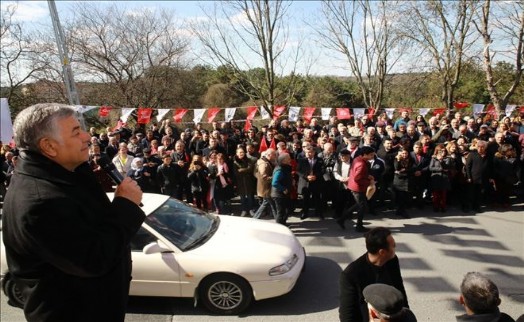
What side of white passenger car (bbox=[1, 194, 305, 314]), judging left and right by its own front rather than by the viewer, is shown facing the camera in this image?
right

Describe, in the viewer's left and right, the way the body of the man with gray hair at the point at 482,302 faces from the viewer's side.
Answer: facing away from the viewer

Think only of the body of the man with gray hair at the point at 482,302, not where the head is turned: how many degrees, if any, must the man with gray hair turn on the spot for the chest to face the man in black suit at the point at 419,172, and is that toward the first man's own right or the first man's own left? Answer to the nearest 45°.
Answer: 0° — they already face them

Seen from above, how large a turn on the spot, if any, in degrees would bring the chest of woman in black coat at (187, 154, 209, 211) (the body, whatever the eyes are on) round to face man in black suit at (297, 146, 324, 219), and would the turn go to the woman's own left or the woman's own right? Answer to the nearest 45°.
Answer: approximately 90° to the woman's own left

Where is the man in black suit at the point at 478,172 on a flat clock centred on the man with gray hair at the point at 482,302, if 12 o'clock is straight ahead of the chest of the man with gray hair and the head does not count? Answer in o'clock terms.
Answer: The man in black suit is roughly at 12 o'clock from the man with gray hair.

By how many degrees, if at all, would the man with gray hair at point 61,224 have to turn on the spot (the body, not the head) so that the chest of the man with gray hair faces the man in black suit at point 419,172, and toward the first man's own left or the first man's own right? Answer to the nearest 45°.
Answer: approximately 45° to the first man's own left

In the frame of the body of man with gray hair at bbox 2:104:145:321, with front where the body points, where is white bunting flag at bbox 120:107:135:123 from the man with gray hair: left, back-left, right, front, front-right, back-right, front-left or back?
left

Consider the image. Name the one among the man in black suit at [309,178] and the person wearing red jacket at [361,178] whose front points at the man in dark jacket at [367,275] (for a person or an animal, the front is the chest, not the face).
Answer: the man in black suit

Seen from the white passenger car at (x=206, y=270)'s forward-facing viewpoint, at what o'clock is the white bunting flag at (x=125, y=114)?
The white bunting flag is roughly at 9 o'clock from the white passenger car.

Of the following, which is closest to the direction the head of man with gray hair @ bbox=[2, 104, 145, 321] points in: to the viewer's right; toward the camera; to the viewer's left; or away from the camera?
to the viewer's right

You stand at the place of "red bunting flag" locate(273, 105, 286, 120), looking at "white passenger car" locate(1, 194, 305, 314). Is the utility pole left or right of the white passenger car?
right

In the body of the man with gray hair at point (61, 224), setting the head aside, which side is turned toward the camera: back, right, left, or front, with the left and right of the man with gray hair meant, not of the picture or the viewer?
right

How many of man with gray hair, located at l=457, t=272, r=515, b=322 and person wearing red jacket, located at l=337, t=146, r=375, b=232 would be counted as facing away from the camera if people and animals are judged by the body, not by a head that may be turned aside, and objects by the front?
1
